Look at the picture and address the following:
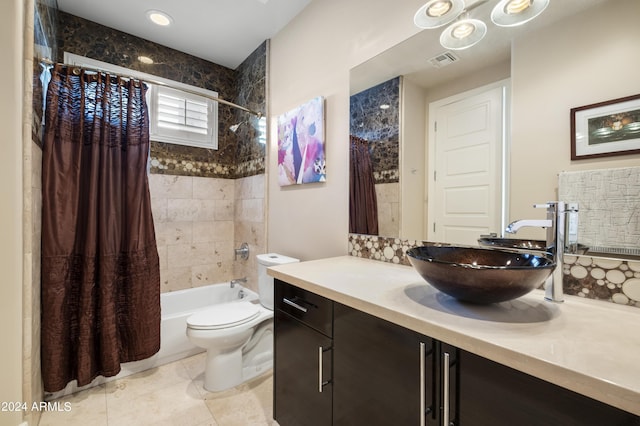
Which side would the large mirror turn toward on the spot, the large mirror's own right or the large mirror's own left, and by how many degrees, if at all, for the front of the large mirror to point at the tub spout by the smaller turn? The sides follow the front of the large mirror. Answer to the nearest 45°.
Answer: approximately 45° to the large mirror's own right

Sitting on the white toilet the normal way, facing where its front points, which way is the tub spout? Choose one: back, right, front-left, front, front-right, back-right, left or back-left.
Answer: back-right

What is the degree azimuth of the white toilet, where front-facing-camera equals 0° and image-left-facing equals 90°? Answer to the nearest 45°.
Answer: approximately 45°

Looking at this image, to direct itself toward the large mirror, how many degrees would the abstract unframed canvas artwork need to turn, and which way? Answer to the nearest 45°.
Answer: approximately 90° to its left

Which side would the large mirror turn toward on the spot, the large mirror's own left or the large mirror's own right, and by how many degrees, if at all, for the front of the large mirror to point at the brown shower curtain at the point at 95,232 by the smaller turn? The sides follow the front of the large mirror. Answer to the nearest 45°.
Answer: approximately 45° to the large mirror's own right

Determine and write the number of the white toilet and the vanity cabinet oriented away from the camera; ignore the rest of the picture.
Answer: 0

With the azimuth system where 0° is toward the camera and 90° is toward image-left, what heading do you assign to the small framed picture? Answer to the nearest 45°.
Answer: approximately 45°

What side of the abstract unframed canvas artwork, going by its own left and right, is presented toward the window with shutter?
right

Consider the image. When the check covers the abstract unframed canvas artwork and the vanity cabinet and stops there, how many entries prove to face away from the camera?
0

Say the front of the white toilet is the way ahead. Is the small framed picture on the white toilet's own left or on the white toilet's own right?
on the white toilet's own left

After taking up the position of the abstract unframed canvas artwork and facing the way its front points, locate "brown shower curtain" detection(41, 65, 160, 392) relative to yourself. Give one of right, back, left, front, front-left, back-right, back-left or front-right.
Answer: front-right
